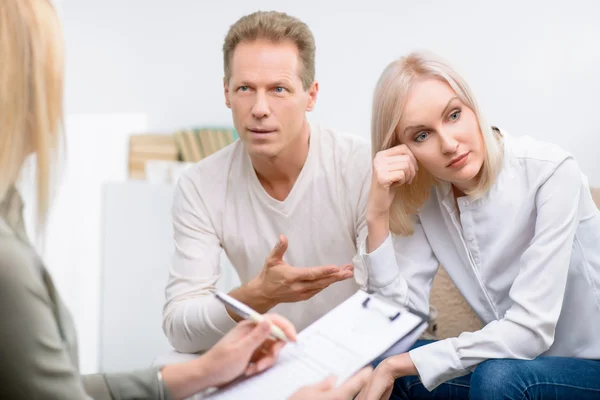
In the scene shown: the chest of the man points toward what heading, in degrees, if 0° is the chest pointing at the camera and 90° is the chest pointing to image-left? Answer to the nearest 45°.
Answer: approximately 0°

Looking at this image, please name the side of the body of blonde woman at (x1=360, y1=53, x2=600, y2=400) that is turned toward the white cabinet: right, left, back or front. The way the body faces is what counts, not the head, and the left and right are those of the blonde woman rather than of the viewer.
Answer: right

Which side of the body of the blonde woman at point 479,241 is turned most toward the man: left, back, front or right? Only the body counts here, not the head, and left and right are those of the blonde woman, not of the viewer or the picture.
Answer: right

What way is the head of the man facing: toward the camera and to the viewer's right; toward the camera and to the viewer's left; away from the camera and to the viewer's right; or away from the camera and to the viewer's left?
toward the camera and to the viewer's left

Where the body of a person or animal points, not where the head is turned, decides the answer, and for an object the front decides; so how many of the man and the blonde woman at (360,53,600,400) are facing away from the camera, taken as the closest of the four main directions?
0

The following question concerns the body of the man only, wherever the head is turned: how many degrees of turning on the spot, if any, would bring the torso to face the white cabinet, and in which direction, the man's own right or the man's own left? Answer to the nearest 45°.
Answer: approximately 135° to the man's own right

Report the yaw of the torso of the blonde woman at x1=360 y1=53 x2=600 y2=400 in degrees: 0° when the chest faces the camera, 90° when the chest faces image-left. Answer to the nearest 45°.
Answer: approximately 45°

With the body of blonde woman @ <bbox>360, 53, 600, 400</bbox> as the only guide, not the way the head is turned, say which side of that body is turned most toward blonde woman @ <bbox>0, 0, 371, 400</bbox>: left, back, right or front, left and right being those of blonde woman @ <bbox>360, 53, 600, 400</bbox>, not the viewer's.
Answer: front
